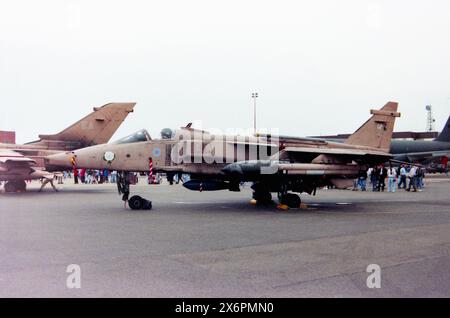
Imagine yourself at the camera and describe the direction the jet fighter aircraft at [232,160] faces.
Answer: facing to the left of the viewer

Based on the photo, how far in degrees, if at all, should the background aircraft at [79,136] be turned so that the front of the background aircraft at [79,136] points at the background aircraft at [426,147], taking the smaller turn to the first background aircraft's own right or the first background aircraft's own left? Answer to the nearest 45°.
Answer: approximately 180°

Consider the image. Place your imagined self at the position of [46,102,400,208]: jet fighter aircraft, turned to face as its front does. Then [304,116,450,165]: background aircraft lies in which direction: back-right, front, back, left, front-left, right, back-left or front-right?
back-right

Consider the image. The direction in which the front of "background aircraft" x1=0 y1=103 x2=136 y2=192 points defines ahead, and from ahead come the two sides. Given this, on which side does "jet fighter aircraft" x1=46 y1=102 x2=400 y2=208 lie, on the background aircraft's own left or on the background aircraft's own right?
on the background aircraft's own left

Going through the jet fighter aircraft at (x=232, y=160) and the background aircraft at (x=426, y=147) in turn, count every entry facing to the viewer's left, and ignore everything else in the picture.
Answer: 2

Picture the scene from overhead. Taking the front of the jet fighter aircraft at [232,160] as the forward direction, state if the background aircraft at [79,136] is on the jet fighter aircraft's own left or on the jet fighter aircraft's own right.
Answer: on the jet fighter aircraft's own right

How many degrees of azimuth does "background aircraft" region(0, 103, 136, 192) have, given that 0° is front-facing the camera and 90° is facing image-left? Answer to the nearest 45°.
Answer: approximately 90°

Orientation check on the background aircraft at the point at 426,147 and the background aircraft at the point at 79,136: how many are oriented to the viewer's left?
2

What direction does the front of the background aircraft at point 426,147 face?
to the viewer's left

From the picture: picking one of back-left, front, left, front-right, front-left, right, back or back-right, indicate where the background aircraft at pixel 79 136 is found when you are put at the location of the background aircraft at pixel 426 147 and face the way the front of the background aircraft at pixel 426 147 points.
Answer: front-left
